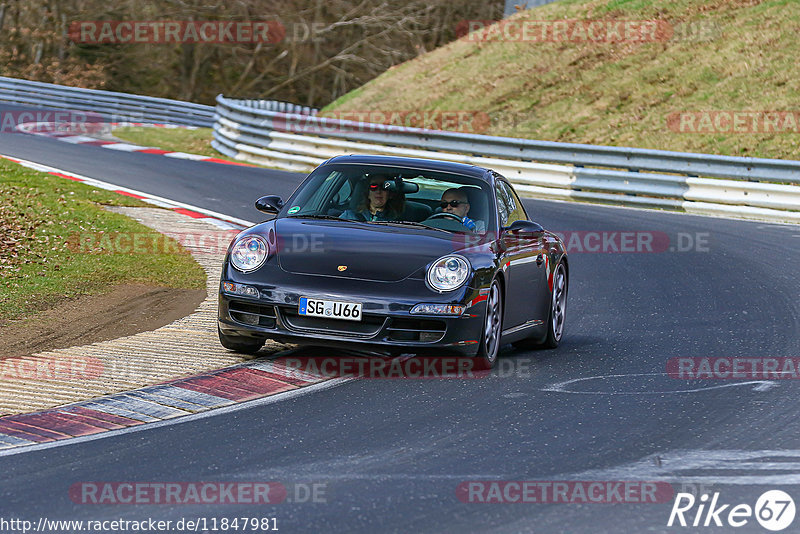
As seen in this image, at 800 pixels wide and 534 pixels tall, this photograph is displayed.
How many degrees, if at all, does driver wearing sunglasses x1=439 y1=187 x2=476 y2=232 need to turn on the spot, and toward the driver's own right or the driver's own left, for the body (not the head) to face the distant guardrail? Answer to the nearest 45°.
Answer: approximately 135° to the driver's own right

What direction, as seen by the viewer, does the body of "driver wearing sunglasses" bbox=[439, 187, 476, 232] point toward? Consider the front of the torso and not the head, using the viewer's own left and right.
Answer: facing the viewer and to the left of the viewer

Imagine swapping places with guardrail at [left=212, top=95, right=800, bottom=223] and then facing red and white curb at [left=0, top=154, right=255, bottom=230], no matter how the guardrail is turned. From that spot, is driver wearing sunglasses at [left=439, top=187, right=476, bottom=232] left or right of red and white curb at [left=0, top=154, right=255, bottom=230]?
left

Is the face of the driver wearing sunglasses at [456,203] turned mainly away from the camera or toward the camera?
toward the camera

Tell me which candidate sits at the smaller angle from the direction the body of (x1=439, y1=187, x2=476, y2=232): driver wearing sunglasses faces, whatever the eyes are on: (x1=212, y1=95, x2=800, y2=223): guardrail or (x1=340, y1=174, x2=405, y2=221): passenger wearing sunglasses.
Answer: the passenger wearing sunglasses

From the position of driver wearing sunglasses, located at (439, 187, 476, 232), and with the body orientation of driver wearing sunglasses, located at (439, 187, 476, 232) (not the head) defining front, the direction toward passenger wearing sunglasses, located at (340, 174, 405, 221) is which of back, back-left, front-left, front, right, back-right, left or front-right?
front-right

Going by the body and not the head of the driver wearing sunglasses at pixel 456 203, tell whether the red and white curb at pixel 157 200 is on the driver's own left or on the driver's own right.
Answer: on the driver's own right
